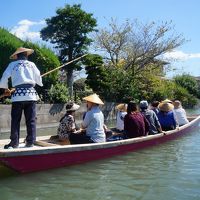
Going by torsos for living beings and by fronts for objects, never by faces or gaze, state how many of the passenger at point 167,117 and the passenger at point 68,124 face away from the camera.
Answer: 1

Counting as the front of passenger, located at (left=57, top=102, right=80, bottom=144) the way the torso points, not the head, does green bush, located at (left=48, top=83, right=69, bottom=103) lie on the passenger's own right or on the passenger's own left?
on the passenger's own left

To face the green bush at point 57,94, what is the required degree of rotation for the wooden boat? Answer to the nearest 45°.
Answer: approximately 45° to its left

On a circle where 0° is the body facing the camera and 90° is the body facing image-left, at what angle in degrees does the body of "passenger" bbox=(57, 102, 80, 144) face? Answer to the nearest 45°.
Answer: approximately 270°

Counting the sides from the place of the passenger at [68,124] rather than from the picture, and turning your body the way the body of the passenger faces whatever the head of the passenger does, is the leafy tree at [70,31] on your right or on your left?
on your left

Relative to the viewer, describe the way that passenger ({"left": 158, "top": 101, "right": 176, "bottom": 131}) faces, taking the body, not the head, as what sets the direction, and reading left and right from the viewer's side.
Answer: facing away from the viewer

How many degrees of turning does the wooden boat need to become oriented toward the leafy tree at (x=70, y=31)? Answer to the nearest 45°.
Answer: approximately 45° to its left

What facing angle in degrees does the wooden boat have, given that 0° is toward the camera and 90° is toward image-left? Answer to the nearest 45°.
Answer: approximately 225°

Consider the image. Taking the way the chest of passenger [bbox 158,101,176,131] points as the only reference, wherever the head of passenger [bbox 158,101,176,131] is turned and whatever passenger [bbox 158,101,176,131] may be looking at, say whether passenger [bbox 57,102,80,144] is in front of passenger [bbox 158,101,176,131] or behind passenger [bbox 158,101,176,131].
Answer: behind

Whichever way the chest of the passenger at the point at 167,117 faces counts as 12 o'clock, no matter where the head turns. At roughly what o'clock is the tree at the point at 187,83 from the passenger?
The tree is roughly at 12 o'clock from the passenger.
